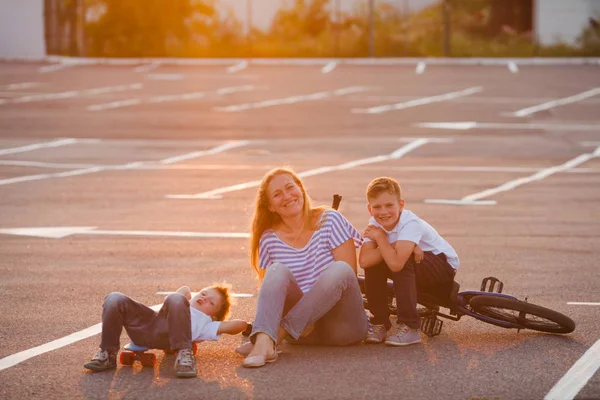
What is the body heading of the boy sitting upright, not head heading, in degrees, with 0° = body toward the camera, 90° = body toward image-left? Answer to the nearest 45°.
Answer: approximately 45°

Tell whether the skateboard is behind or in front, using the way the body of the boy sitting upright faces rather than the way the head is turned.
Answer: in front

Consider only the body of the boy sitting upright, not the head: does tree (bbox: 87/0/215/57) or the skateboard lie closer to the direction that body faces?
the skateboard

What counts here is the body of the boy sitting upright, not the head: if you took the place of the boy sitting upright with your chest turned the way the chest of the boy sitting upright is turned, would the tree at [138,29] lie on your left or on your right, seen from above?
on your right

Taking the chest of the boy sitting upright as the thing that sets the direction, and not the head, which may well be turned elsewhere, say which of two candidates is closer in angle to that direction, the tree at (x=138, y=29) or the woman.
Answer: the woman

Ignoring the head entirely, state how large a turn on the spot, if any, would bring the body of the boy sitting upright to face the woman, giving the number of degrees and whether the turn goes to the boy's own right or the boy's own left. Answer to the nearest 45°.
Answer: approximately 45° to the boy's own right
